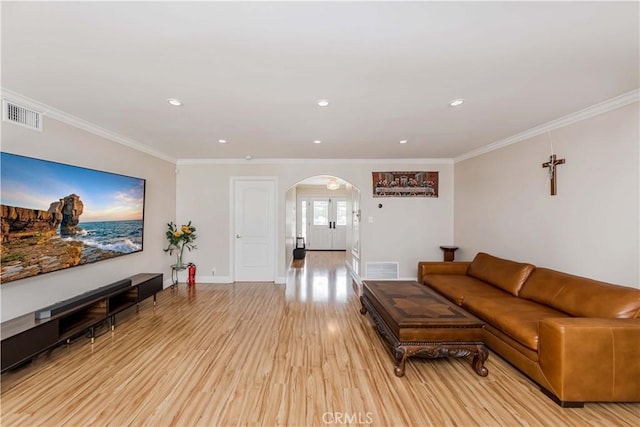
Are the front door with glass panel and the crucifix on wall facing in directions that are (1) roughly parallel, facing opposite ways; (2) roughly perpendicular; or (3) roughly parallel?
roughly perpendicular

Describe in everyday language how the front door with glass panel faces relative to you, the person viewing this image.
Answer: facing the viewer

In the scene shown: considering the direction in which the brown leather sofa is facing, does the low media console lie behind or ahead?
ahead

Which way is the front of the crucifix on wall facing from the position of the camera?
facing the viewer and to the left of the viewer

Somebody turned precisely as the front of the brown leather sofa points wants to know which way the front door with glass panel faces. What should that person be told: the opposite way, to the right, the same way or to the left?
to the left

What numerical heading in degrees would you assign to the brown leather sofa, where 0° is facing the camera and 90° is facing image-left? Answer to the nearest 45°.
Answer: approximately 45°

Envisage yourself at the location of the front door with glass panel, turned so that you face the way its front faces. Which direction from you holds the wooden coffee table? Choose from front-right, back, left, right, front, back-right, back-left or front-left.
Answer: front

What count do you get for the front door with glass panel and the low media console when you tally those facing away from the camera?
0

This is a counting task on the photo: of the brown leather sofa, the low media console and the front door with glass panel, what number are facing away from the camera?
0

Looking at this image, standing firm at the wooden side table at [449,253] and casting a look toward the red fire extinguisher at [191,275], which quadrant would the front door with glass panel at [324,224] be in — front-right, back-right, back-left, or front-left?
front-right

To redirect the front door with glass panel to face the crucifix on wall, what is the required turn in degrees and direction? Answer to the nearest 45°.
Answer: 0° — it already faces it

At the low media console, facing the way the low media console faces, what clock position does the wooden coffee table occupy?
The wooden coffee table is roughly at 12 o'clock from the low media console.

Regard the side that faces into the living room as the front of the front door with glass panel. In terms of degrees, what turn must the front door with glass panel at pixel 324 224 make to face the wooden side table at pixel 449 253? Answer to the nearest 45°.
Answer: approximately 45° to its left

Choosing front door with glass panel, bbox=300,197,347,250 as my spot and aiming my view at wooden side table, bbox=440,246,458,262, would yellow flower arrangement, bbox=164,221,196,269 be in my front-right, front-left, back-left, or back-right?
front-right

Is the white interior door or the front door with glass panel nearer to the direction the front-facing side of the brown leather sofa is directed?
the white interior door

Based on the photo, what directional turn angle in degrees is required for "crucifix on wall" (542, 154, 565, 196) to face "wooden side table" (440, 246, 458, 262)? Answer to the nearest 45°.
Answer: approximately 90° to its right

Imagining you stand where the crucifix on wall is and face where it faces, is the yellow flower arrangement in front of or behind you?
in front

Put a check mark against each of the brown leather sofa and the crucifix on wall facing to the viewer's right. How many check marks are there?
0
